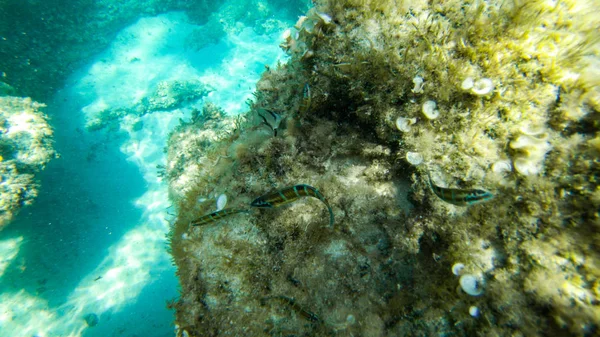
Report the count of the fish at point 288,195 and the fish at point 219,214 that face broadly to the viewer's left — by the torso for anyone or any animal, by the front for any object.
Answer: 2

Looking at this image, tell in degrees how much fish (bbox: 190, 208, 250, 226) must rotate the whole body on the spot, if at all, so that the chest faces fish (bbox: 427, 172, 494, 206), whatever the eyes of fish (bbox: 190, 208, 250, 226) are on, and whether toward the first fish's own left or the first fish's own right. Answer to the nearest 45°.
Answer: approximately 135° to the first fish's own left

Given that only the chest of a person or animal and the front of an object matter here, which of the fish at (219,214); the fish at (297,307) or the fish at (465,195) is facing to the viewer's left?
the fish at (219,214)

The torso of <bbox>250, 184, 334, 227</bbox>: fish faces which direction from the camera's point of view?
to the viewer's left

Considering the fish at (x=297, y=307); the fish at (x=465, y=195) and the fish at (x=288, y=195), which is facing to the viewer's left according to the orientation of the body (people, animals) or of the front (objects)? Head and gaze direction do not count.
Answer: the fish at (x=288, y=195)

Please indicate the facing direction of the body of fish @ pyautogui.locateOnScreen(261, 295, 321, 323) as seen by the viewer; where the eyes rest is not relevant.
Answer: to the viewer's right

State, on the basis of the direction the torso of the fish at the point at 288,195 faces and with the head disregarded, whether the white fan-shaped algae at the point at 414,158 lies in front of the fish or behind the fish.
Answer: behind

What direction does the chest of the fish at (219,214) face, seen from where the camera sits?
to the viewer's left

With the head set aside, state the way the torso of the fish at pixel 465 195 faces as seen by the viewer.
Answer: to the viewer's right

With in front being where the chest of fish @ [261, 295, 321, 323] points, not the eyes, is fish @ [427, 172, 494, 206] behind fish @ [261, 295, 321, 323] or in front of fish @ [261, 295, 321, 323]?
in front

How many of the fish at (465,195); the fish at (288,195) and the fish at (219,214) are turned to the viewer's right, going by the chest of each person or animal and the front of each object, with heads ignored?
1

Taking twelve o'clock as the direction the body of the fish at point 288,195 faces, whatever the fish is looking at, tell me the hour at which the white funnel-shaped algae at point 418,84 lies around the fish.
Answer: The white funnel-shaped algae is roughly at 6 o'clock from the fish.

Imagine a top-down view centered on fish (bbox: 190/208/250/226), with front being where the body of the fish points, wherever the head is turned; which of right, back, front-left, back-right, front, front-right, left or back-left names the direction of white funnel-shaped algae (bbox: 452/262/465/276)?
back-left
